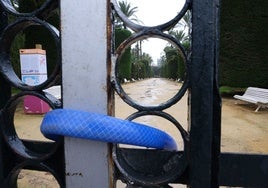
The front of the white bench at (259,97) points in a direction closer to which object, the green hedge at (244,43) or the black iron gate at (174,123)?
the black iron gate

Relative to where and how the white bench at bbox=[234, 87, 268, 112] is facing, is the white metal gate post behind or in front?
in front

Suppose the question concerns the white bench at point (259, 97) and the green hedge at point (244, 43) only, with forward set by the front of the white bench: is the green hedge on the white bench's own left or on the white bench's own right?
on the white bench's own right

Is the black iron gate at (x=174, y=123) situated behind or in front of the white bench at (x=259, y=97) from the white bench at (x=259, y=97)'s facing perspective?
in front

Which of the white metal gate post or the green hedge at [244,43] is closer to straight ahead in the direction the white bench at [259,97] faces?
the white metal gate post

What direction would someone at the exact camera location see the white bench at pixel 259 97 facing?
facing the viewer and to the left of the viewer
